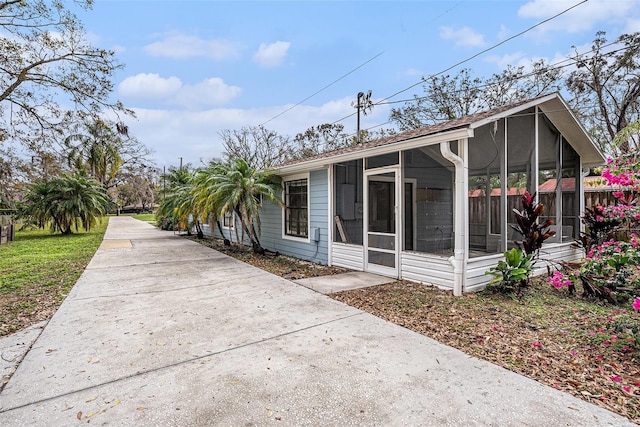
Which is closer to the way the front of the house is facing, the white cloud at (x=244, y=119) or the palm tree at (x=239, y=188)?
the palm tree

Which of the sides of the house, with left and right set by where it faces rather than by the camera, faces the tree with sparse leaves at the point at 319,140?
right

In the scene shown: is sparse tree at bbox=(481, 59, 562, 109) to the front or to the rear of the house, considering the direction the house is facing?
to the rear

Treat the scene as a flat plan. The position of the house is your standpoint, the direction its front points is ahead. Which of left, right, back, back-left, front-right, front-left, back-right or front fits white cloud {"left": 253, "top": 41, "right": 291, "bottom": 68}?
right

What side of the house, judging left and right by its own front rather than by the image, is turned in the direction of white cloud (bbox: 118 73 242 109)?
right

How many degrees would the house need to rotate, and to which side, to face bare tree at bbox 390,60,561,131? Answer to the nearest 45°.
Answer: approximately 135° to its right

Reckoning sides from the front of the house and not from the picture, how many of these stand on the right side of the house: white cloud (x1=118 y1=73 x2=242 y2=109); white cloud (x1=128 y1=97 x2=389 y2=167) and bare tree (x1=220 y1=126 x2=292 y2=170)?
3

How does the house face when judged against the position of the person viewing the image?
facing the viewer and to the left of the viewer

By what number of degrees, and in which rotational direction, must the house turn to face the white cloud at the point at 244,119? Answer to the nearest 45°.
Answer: approximately 90° to its right

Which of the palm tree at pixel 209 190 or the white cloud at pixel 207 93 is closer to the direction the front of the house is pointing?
the palm tree
